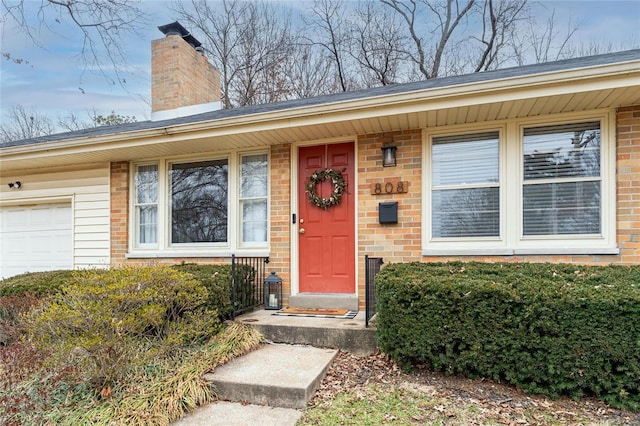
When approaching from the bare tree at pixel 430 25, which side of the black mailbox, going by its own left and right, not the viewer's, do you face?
back

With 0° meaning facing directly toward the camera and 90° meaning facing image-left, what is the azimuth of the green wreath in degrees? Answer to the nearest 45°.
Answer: approximately 0°

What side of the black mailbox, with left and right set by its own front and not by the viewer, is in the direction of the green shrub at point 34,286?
right

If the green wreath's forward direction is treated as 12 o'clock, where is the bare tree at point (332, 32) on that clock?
The bare tree is roughly at 6 o'clock from the green wreath.

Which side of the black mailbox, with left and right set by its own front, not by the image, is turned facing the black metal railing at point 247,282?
right

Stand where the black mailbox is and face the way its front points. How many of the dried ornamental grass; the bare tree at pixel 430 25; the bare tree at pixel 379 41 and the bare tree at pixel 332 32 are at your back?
3
